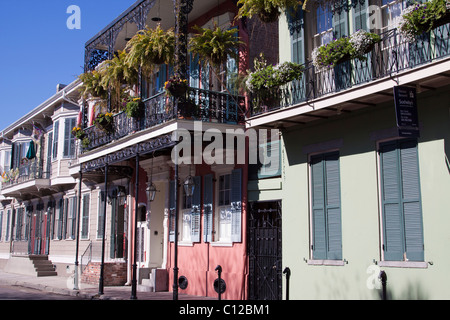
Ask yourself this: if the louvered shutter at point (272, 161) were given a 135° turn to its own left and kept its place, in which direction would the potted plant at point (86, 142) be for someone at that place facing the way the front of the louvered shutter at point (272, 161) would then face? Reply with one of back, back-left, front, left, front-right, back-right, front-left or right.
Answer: back-left

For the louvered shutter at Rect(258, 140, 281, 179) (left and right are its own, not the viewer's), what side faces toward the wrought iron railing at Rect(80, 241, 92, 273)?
right

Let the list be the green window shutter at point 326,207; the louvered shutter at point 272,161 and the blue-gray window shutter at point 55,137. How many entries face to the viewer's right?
0

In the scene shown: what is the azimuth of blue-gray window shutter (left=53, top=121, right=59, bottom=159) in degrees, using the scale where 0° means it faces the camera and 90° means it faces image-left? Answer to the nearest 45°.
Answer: approximately 45°

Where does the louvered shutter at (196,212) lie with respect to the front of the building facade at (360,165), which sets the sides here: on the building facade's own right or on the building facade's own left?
on the building facade's own right

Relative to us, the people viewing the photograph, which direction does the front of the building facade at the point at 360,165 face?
facing the viewer and to the left of the viewer

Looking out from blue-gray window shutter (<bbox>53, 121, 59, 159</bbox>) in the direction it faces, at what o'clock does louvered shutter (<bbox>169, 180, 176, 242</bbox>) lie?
The louvered shutter is roughly at 10 o'clock from the blue-gray window shutter.
